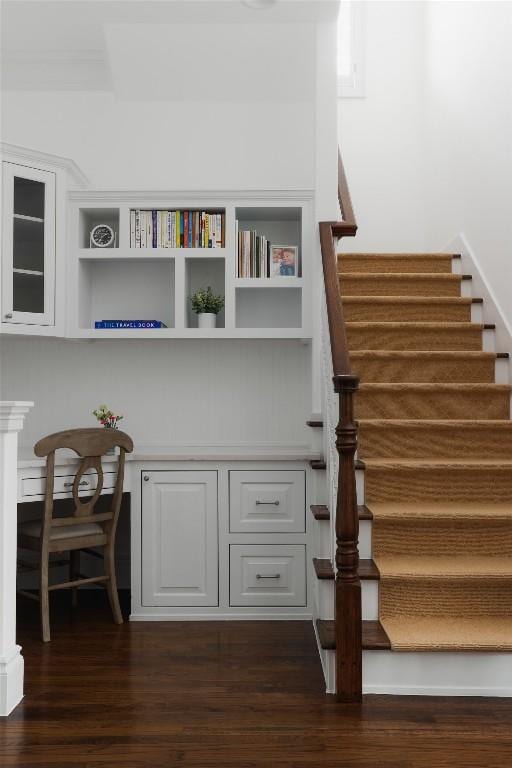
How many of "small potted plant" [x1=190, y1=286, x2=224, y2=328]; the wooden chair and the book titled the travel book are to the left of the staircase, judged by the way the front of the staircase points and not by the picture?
0

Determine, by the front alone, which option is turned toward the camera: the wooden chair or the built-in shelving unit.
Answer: the built-in shelving unit

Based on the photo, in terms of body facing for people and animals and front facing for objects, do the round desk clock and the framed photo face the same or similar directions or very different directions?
same or similar directions

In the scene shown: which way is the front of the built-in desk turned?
toward the camera

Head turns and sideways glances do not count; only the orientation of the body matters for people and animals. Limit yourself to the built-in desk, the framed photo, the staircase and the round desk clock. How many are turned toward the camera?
4

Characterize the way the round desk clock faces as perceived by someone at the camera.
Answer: facing the viewer

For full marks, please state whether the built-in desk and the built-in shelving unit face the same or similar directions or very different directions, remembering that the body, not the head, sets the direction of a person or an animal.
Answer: same or similar directions

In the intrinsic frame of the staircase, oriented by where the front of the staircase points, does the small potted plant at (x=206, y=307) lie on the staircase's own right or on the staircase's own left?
on the staircase's own right

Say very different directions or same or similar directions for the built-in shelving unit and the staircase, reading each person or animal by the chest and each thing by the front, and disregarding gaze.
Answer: same or similar directions
